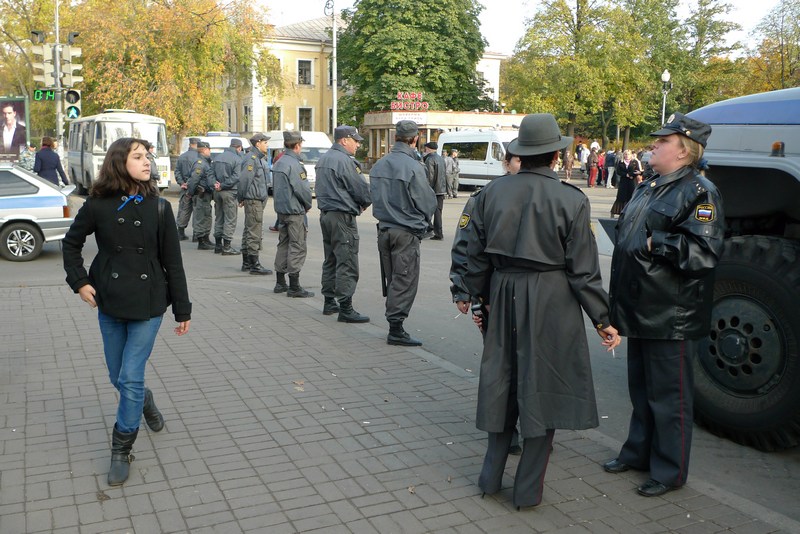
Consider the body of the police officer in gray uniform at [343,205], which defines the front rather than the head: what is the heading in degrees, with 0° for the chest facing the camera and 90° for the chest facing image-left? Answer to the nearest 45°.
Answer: approximately 225°

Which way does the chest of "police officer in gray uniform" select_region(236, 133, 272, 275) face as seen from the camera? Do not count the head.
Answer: to the viewer's right

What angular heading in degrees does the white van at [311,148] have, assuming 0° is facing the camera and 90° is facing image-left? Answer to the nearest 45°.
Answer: approximately 315°

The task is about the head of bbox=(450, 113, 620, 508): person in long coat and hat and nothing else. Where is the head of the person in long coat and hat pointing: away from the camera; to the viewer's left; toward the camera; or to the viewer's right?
away from the camera

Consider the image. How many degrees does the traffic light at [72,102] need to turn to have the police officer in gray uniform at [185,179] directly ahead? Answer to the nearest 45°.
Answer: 0° — it already faces them

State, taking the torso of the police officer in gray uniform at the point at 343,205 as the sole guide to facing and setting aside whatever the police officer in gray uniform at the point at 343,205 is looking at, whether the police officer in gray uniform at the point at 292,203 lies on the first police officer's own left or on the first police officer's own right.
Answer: on the first police officer's own left

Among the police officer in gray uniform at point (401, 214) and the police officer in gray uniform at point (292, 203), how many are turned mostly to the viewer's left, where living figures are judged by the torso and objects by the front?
0

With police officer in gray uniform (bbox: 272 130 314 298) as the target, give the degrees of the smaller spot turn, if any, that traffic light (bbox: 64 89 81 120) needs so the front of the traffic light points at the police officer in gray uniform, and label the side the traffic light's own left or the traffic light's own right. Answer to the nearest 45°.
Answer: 0° — it already faces them
